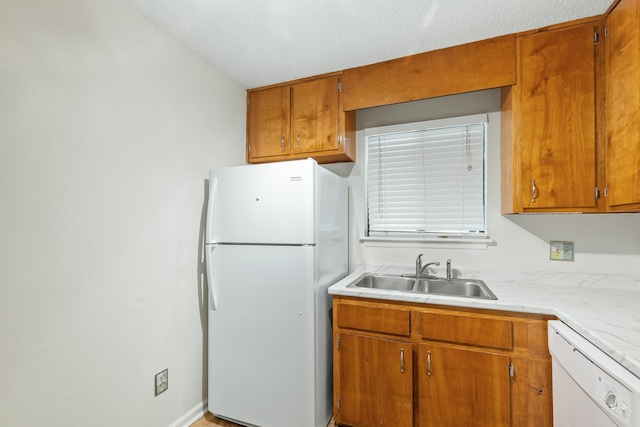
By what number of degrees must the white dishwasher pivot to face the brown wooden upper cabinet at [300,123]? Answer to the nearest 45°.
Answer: approximately 45° to its right

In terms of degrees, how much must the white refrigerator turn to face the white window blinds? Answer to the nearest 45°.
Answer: approximately 135° to its left

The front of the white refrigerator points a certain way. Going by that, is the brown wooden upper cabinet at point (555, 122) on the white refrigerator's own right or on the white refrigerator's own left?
on the white refrigerator's own left

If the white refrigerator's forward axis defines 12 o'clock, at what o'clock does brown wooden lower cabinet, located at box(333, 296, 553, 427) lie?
The brown wooden lower cabinet is roughly at 8 o'clock from the white refrigerator.

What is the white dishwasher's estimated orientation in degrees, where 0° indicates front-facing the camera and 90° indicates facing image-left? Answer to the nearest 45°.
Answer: approximately 45°

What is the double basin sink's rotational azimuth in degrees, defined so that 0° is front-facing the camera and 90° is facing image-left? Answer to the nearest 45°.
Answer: approximately 0°
